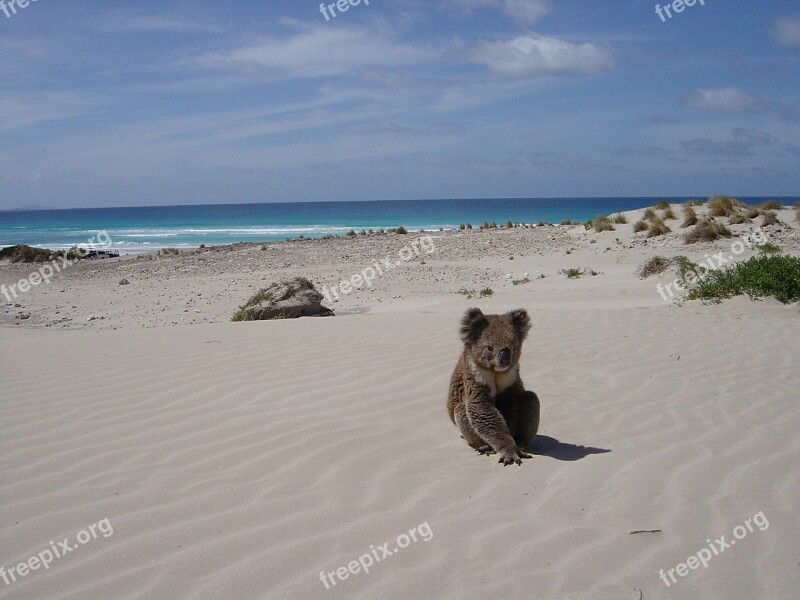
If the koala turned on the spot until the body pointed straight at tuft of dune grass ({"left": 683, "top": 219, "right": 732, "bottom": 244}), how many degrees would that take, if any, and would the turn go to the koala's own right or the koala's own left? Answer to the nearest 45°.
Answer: approximately 135° to the koala's own left

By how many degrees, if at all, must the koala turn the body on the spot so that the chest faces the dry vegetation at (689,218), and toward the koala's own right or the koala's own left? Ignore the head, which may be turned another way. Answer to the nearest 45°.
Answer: approximately 135° to the koala's own left

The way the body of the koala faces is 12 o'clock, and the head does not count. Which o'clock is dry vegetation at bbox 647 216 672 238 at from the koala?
The dry vegetation is roughly at 8 o'clock from the koala.

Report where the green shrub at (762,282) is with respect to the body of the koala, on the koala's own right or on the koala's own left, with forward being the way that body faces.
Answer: on the koala's own left

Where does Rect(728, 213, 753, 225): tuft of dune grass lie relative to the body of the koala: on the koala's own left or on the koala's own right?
on the koala's own left

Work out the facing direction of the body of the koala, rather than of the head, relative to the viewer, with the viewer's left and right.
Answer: facing the viewer and to the right of the viewer

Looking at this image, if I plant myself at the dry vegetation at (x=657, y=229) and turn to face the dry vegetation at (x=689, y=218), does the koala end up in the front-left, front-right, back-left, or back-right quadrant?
back-right

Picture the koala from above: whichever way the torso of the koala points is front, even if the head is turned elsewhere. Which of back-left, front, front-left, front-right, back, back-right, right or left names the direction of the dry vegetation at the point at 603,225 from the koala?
back-left
